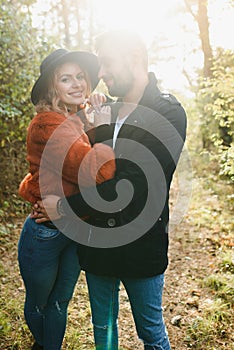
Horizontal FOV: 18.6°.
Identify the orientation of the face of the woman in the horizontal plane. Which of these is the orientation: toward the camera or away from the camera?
toward the camera

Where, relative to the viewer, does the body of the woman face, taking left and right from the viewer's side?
facing to the right of the viewer

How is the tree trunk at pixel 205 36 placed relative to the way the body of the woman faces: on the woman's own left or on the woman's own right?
on the woman's own left

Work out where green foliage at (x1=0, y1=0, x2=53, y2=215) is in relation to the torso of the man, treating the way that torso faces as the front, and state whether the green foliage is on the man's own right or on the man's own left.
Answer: on the man's own right

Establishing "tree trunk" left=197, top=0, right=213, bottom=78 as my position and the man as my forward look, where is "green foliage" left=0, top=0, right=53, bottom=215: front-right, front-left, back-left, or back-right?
front-right

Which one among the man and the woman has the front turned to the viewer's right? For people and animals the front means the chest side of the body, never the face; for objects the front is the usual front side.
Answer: the woman

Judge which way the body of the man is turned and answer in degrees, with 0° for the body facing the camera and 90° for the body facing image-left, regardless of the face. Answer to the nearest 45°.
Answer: approximately 45°
